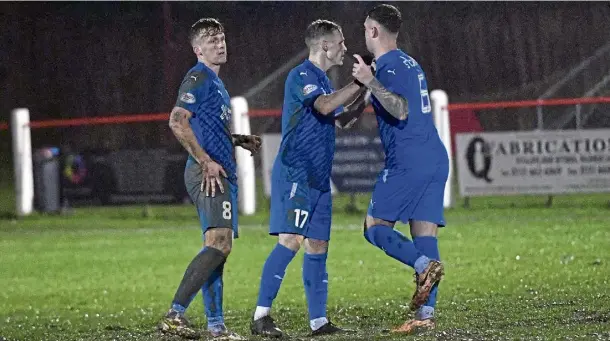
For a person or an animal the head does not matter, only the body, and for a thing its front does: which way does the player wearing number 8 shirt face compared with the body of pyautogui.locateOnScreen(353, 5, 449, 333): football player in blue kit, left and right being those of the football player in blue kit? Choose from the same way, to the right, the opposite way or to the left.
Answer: the opposite way

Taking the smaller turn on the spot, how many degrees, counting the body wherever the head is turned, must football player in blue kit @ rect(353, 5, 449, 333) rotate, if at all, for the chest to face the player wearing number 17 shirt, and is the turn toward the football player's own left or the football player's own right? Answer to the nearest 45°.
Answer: approximately 45° to the football player's own left

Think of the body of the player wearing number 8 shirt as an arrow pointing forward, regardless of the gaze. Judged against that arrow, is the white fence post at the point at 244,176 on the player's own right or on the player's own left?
on the player's own left

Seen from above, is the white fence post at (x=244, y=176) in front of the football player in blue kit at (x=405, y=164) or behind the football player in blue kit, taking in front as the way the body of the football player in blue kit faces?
in front

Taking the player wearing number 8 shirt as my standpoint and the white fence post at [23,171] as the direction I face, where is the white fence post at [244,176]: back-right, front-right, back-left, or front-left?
front-right

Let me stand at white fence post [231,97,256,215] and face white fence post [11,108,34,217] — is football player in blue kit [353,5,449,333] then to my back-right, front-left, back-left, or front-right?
back-left

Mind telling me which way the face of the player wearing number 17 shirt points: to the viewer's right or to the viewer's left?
to the viewer's right

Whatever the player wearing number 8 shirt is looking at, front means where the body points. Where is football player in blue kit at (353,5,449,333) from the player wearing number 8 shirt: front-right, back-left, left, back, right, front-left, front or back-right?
front-left

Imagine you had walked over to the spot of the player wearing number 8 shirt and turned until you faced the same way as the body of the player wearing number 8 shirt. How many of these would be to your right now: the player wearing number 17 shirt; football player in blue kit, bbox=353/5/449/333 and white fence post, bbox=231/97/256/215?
0

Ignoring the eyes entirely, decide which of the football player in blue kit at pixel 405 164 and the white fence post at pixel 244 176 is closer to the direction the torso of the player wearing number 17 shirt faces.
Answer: the football player in blue kit

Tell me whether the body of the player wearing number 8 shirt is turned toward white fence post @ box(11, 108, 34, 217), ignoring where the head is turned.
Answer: no

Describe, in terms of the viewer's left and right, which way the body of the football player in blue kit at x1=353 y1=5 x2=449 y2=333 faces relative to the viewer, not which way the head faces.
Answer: facing away from the viewer and to the left of the viewer

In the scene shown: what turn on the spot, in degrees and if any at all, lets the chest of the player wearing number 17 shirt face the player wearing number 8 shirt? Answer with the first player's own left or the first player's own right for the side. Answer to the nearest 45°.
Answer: approximately 180°

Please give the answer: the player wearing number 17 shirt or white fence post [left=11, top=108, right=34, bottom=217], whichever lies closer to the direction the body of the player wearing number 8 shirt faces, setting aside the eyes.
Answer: the player wearing number 17 shirt

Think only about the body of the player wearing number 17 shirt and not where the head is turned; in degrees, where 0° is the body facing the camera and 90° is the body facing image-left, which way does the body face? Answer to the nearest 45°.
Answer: approximately 270°

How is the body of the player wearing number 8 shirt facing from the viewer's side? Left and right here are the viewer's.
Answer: facing the viewer and to the right of the viewer

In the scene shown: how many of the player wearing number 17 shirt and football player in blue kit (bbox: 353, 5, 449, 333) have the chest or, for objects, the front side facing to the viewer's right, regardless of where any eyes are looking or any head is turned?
1

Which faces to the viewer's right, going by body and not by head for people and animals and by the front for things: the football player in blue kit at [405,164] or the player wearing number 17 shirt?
the player wearing number 17 shirt
